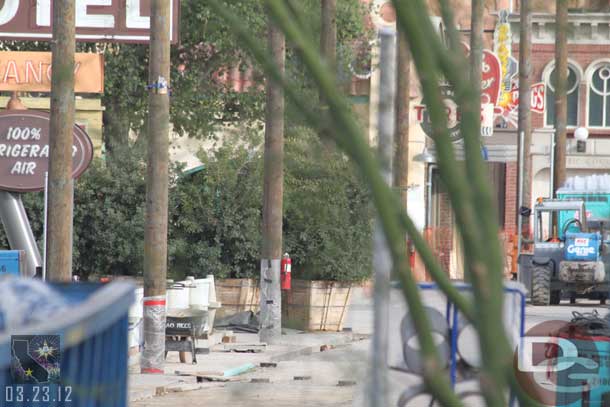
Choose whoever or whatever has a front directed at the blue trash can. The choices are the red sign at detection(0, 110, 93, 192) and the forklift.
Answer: the red sign
